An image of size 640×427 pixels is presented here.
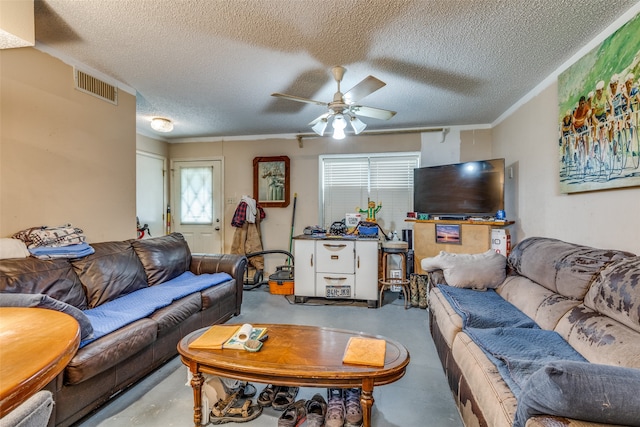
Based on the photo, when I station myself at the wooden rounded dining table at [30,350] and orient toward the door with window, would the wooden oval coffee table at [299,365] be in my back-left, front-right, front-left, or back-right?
front-right

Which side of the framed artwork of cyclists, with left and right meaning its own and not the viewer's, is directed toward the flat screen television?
right

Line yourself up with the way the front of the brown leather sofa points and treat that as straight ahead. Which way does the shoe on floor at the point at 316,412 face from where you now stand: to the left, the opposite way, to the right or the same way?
to the right

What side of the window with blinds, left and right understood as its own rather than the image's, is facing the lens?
front

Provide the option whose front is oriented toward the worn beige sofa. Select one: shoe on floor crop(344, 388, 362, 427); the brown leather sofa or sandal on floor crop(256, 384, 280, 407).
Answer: the brown leather sofa

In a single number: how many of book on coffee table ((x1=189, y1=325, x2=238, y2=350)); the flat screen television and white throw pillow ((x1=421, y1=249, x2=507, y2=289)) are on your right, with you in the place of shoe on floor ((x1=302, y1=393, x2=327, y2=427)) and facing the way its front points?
1

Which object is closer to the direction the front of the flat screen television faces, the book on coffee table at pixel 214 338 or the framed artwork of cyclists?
the book on coffee table

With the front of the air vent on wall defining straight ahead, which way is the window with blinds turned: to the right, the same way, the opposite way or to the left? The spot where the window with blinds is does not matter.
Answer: to the right

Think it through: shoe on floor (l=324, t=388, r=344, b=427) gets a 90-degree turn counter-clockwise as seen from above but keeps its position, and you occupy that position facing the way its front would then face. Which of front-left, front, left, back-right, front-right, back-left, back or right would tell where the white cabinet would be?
left

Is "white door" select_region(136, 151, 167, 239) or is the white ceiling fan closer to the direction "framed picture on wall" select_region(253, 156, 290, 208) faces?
the white ceiling fan

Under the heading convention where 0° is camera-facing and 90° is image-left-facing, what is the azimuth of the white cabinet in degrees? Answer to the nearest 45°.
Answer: approximately 0°

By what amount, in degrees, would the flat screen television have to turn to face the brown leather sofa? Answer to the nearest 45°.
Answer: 0° — it already faces it

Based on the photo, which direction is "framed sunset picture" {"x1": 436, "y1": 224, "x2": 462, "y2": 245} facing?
toward the camera

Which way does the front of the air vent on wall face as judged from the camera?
facing the viewer and to the right of the viewer

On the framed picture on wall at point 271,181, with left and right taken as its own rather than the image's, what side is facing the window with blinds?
left
